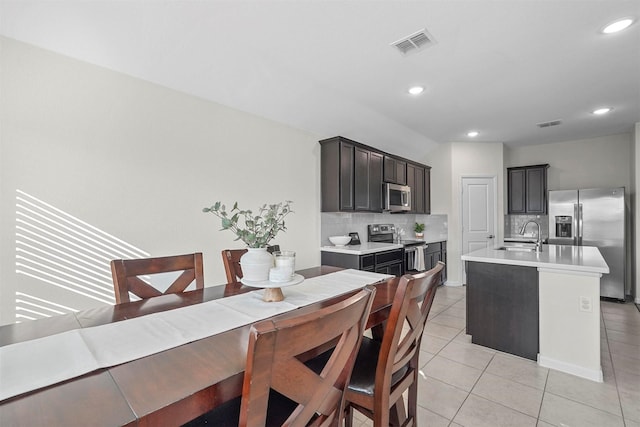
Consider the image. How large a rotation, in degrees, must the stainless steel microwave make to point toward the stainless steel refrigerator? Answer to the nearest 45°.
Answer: approximately 45° to its left

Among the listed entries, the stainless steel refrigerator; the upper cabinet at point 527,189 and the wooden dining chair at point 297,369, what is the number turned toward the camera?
2

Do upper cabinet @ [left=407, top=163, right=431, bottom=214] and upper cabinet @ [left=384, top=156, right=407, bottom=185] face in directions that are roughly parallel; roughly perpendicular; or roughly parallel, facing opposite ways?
roughly parallel

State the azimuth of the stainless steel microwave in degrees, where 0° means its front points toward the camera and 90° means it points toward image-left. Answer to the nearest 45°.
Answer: approximately 315°

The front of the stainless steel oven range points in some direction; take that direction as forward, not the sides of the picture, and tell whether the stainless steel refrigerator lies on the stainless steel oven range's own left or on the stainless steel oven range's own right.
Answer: on the stainless steel oven range's own left

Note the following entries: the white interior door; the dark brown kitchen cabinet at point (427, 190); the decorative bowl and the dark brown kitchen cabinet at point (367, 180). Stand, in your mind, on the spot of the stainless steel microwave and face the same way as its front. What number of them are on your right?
2

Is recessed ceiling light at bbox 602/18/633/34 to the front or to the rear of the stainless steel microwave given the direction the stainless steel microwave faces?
to the front

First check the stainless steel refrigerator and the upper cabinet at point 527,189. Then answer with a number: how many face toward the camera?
2

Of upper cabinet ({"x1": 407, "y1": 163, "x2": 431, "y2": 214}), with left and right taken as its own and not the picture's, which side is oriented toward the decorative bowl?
right

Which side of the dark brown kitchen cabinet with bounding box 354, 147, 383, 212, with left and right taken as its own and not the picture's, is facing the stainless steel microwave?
left

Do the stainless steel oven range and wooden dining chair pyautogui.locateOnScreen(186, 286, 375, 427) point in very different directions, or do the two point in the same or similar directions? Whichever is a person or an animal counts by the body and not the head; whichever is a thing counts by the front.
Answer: very different directions

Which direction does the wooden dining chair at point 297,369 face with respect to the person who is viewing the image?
facing away from the viewer and to the left of the viewer

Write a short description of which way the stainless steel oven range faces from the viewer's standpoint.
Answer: facing the viewer and to the right of the viewer

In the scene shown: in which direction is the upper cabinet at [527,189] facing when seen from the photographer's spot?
facing the viewer

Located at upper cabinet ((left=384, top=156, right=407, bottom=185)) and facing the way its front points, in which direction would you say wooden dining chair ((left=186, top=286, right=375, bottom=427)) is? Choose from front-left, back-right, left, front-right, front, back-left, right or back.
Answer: front-right

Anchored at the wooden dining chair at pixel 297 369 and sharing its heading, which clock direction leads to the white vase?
The white vase is roughly at 1 o'clock from the wooden dining chair.

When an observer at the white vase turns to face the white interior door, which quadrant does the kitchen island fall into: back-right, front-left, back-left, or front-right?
front-right

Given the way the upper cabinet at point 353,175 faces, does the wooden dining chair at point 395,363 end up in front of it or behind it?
in front

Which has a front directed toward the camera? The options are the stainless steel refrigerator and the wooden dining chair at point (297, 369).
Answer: the stainless steel refrigerator
